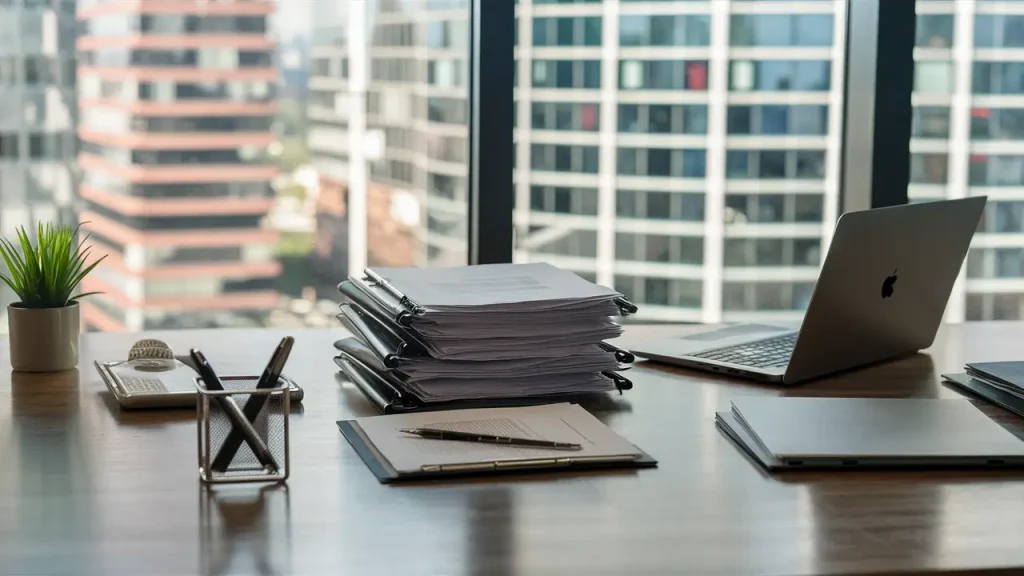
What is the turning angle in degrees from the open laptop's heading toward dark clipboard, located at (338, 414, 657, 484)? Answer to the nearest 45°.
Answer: approximately 90° to its left

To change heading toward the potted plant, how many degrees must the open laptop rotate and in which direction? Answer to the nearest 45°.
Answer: approximately 45° to its left

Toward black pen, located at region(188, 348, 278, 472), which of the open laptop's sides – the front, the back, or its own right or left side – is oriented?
left

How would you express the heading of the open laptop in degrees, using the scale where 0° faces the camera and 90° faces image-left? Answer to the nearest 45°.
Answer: approximately 135°

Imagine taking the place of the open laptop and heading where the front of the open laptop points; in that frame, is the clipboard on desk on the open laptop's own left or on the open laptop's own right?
on the open laptop's own left

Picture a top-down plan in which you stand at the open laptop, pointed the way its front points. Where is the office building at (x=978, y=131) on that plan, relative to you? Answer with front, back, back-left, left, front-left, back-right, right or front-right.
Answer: front-right

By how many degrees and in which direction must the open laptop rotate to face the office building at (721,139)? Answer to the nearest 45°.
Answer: approximately 45° to its right

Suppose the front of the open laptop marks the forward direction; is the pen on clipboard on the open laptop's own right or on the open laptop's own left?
on the open laptop's own left
